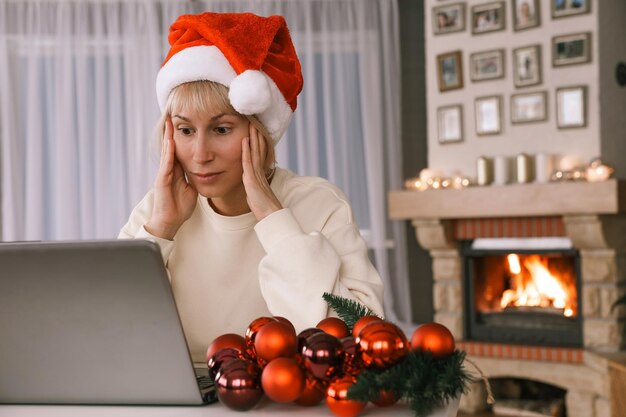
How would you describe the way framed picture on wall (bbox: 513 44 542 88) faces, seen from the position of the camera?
facing the viewer and to the left of the viewer

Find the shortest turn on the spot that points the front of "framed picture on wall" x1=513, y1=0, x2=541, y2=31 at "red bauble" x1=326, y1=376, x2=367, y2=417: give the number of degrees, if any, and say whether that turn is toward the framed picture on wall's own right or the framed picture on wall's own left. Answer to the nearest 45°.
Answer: approximately 45° to the framed picture on wall's own left

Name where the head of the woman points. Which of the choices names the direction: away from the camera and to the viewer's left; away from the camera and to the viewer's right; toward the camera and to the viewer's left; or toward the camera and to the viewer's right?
toward the camera and to the viewer's left

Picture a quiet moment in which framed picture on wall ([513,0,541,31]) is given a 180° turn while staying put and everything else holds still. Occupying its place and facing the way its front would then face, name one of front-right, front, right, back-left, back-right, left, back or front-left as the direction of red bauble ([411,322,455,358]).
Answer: back-right

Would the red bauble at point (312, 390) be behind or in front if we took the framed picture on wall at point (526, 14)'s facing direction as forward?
in front

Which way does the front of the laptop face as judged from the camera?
facing away from the viewer and to the right of the viewer

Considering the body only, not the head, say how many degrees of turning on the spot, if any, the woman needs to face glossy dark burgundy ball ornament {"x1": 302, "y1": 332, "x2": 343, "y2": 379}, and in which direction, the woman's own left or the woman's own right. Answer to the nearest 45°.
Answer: approximately 45° to the woman's own left
